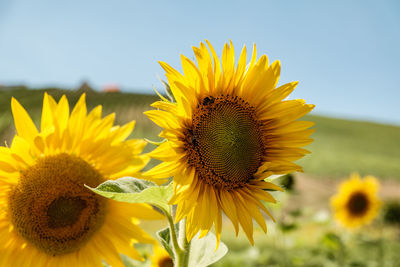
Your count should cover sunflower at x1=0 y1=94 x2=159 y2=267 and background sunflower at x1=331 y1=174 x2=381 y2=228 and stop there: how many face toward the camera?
2

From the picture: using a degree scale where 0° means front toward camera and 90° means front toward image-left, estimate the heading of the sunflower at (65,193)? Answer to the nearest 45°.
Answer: approximately 0°

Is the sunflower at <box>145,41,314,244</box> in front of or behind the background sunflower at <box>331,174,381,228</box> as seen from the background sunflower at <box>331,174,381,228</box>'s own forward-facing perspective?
in front

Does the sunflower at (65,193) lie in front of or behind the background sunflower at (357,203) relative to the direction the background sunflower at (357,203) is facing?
in front

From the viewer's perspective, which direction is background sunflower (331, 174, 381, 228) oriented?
toward the camera
